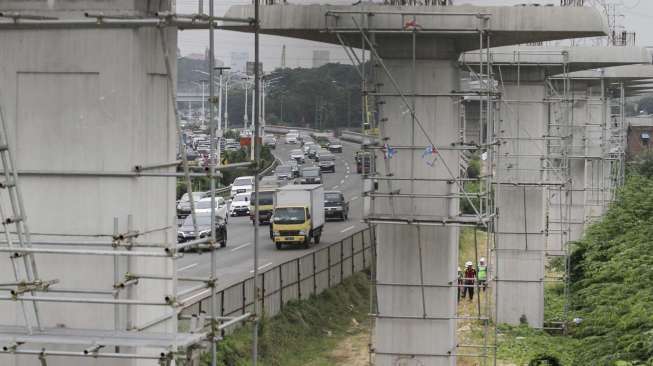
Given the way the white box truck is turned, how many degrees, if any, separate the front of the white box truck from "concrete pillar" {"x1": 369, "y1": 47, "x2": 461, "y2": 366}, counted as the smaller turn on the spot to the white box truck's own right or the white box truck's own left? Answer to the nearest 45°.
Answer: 0° — it already faces it

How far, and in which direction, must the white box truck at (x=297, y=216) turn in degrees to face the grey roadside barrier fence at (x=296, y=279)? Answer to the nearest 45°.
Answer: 0° — it already faces it

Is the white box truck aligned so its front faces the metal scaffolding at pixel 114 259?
yes

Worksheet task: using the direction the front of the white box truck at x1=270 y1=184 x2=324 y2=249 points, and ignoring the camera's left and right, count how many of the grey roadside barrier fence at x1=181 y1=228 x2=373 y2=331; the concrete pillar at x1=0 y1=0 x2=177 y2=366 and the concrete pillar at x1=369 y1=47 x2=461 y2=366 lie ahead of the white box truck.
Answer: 3

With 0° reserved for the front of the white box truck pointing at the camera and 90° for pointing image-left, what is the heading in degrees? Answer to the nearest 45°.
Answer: approximately 0°

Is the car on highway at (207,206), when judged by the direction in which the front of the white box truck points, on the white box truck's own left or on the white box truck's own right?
on the white box truck's own right

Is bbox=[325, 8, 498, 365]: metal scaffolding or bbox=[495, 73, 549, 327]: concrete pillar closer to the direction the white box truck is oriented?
the metal scaffolding

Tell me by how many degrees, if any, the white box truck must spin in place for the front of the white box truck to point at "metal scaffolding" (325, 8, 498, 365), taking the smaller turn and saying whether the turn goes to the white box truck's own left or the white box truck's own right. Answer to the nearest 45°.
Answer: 0° — it already faces it

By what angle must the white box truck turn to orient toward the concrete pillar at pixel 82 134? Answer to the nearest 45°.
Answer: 0° — it already faces it
